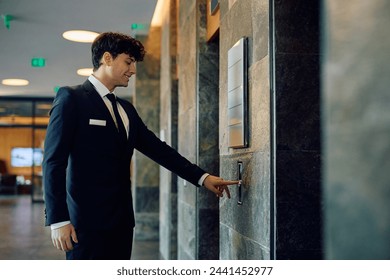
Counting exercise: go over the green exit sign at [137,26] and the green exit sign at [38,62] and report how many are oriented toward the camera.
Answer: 2

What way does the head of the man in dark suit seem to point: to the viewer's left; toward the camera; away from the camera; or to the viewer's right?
to the viewer's right

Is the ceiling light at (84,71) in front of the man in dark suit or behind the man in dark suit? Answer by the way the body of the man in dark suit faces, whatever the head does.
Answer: behind

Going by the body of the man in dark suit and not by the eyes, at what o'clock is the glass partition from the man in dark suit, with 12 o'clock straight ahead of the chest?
The glass partition is roughly at 7 o'clock from the man in dark suit.

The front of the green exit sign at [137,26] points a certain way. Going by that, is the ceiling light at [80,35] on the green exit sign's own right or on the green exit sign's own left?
on the green exit sign's own right

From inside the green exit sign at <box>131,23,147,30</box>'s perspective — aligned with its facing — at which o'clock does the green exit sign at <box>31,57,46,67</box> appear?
the green exit sign at <box>31,57,46,67</box> is roughly at 5 o'clock from the green exit sign at <box>131,23,147,30</box>.

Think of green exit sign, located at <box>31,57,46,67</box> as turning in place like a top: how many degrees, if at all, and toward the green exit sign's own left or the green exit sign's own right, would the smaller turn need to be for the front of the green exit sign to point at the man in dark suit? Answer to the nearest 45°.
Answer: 0° — it already faces them
